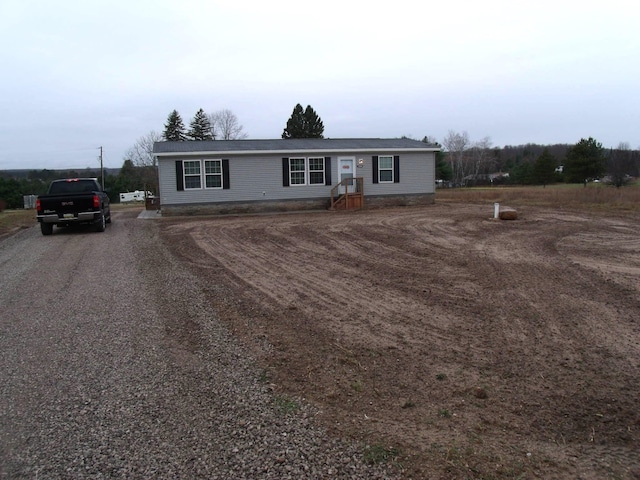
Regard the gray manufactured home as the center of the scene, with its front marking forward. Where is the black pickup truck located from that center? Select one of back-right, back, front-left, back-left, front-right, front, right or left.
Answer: front-right

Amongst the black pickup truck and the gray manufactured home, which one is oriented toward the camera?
the gray manufactured home

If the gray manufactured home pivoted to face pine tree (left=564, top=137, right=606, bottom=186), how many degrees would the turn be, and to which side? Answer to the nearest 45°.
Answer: approximately 135° to its left

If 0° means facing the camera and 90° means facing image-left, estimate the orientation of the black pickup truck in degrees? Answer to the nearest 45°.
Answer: approximately 180°

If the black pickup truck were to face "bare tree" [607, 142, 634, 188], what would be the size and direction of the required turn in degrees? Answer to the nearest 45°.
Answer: approximately 90° to its right

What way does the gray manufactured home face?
toward the camera

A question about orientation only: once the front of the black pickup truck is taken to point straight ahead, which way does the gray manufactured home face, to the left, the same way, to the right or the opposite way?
the opposite way

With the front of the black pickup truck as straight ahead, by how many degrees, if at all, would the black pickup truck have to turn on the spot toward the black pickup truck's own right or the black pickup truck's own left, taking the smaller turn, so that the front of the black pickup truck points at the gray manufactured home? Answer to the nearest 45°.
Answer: approximately 45° to the black pickup truck's own right

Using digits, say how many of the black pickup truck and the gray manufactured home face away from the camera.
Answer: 1
